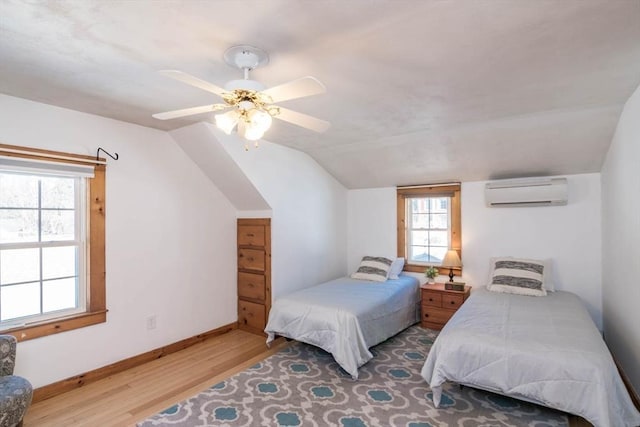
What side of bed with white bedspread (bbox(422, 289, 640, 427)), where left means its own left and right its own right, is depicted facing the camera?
front

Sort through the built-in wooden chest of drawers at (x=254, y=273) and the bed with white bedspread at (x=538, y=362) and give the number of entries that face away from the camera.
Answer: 0

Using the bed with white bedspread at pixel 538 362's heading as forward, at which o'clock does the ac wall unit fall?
The ac wall unit is roughly at 6 o'clock from the bed with white bedspread.

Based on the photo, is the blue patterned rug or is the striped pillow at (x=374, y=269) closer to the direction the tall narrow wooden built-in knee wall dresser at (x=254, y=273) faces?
the blue patterned rug
